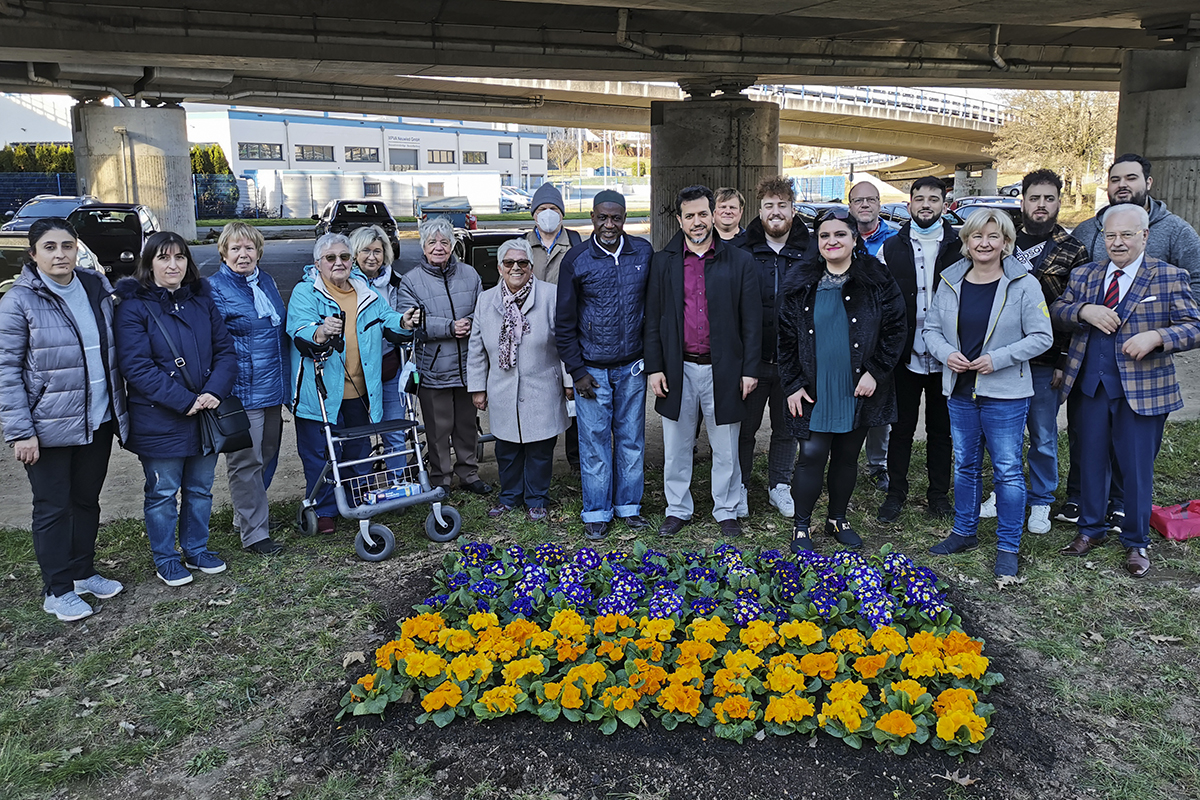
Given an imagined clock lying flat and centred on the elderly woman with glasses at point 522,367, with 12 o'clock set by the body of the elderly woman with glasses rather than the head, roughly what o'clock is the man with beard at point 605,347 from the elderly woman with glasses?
The man with beard is roughly at 10 o'clock from the elderly woman with glasses.

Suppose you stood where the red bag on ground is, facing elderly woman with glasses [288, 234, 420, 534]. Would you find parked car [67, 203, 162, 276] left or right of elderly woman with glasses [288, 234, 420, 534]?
right

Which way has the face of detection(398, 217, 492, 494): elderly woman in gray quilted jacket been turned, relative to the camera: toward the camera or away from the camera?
toward the camera

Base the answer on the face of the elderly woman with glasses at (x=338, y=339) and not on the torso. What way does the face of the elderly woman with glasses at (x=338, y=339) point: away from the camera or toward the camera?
toward the camera

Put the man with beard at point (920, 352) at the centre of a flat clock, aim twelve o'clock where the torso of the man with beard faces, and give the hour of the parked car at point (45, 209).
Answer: The parked car is roughly at 4 o'clock from the man with beard.

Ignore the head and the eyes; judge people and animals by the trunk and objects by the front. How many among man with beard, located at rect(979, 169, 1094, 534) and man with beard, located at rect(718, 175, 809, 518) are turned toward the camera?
2

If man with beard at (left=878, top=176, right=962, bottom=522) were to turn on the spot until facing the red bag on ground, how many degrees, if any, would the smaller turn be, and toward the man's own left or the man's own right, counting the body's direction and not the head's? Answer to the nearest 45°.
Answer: approximately 90° to the man's own left

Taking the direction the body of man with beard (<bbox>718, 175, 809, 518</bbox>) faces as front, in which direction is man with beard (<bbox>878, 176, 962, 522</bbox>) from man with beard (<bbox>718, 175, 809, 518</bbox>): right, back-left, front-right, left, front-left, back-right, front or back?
left

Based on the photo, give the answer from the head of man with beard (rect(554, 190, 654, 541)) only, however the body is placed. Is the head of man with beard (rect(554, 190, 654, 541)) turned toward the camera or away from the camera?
toward the camera

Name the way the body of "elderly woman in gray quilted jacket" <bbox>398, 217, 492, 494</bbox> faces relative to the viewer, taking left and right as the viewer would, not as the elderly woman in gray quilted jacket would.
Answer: facing the viewer and to the right of the viewer

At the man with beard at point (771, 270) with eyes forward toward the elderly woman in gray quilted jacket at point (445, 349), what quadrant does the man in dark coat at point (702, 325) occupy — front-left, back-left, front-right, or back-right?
front-left

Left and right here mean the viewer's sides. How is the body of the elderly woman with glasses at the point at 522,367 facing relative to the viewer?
facing the viewer

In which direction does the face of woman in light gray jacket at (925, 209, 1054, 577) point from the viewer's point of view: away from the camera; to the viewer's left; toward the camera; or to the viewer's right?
toward the camera

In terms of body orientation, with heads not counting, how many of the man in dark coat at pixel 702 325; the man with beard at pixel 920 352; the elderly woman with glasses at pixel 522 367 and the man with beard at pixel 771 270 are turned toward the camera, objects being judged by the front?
4

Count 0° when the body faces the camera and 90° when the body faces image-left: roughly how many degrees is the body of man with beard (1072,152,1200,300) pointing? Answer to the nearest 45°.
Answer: approximately 45°

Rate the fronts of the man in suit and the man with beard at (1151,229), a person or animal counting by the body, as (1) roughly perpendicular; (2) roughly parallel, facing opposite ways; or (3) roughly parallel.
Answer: roughly parallel

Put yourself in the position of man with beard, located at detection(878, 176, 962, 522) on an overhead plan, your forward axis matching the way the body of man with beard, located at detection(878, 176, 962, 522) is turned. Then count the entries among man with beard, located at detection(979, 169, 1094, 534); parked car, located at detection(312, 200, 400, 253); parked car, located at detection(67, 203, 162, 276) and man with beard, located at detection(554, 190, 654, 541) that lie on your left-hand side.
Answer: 1

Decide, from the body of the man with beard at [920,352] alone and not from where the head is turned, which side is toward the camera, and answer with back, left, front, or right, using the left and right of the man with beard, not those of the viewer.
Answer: front
